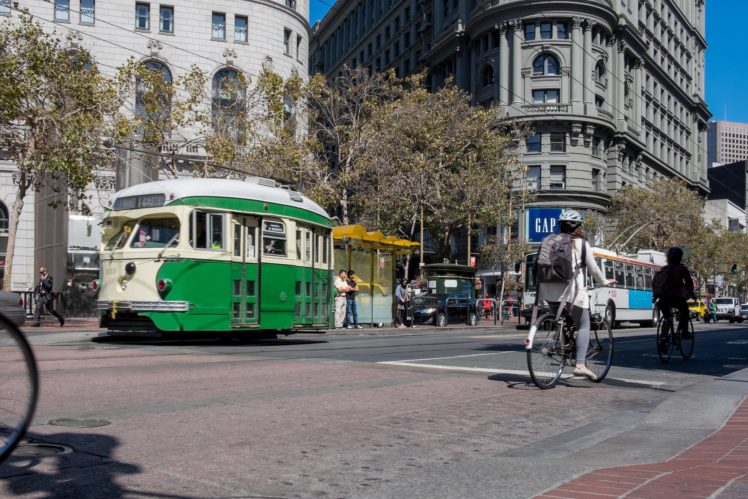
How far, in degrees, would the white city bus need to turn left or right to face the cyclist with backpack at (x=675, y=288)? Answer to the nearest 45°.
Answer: approximately 45° to its left

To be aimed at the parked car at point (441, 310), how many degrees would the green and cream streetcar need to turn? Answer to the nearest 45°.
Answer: approximately 180°

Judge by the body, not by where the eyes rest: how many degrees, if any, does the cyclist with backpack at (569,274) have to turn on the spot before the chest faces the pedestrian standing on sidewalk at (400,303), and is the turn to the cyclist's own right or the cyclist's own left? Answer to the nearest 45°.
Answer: approximately 45° to the cyclist's own left

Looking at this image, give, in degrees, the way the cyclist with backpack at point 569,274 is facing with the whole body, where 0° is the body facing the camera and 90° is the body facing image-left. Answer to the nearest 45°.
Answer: approximately 225°

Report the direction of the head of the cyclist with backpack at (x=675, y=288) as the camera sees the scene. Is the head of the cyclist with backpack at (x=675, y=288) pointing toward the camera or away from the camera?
away from the camera

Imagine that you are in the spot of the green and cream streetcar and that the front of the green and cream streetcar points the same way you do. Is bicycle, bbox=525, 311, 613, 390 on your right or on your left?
on your left

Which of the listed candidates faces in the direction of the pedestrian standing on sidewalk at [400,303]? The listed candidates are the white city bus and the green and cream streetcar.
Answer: the white city bus

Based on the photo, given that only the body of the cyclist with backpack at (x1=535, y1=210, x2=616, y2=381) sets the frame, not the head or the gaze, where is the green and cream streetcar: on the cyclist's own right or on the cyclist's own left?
on the cyclist's own left

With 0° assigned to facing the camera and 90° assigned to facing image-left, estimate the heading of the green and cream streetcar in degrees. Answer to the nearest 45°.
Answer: approximately 45°

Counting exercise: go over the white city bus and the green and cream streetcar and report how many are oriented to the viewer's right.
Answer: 0

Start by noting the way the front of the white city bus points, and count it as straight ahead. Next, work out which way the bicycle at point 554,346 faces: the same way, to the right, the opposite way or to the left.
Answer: the opposite way

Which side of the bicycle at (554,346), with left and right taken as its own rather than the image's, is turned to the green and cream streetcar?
left

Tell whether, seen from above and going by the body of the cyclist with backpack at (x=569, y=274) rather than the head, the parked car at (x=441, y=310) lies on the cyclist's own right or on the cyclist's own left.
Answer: on the cyclist's own left
